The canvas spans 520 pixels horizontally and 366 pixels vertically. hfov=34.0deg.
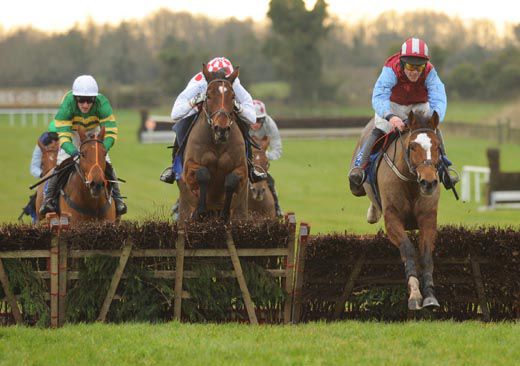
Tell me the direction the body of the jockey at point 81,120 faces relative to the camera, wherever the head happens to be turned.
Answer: toward the camera

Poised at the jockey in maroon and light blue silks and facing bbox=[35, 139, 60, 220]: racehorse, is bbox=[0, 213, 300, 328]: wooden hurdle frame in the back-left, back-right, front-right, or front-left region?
front-left

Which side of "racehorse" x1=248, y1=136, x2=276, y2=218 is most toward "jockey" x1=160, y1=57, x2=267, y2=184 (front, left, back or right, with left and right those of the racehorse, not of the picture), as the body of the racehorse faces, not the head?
front

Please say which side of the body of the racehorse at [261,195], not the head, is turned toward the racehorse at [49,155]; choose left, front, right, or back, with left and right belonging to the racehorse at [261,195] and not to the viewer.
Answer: right

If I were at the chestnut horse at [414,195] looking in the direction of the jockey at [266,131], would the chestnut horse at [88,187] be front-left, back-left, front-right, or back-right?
front-left

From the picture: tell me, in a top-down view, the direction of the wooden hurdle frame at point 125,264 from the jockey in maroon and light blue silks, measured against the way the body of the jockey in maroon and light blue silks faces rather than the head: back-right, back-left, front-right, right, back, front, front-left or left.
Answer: front-right

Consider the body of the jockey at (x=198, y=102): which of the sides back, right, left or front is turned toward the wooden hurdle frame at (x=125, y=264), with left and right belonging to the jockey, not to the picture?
front

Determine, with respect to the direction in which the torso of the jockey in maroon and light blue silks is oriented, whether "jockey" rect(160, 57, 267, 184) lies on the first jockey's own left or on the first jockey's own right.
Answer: on the first jockey's own right

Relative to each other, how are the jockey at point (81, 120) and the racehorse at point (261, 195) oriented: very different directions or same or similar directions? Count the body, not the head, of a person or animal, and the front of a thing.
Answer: same or similar directions

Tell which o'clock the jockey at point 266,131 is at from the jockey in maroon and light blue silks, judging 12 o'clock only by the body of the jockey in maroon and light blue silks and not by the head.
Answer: The jockey is roughly at 5 o'clock from the jockey in maroon and light blue silks.

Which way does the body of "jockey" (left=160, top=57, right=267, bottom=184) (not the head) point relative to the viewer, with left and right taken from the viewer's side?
facing the viewer

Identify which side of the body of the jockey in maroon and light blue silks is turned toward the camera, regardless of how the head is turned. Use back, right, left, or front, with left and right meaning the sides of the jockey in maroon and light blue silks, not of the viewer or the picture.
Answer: front

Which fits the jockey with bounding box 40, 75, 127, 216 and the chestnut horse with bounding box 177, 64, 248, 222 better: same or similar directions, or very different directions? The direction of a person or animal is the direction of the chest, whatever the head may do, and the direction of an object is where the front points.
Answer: same or similar directions

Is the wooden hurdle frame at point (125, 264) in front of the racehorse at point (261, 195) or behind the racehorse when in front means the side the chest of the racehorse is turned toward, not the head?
in front

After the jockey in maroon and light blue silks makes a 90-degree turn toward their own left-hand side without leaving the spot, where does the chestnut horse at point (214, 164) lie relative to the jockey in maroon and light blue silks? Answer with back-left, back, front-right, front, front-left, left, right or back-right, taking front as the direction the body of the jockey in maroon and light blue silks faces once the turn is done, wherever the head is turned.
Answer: back

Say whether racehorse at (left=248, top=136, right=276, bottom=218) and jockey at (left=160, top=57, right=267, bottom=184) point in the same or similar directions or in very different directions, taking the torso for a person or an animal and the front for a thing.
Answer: same or similar directions
